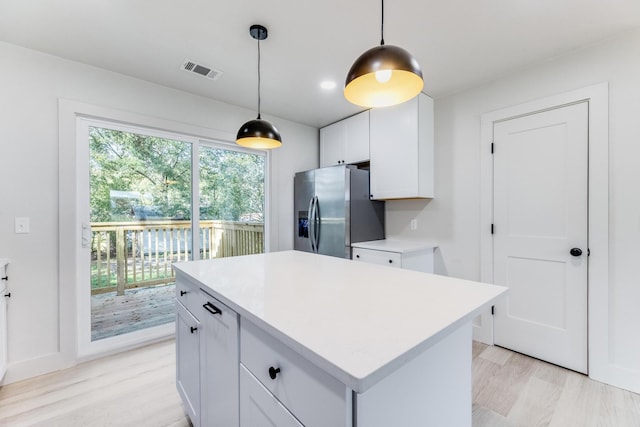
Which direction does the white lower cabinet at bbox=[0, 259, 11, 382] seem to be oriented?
to the viewer's right

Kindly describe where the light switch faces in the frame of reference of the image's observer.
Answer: facing the viewer

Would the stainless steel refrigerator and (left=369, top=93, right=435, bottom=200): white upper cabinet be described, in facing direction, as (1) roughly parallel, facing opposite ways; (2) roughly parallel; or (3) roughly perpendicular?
roughly parallel

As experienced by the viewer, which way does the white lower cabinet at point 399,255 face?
facing the viewer and to the left of the viewer

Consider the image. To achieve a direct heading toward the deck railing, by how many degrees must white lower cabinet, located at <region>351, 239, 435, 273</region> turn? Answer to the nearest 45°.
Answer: approximately 45° to its right

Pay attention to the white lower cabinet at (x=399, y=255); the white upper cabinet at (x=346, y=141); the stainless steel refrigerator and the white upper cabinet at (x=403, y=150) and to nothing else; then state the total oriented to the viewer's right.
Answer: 0

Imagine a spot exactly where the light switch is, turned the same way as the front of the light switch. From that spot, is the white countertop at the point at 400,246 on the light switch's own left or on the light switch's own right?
on the light switch's own left

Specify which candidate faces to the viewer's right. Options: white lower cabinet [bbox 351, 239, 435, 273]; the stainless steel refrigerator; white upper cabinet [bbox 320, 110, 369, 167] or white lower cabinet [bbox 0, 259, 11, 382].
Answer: white lower cabinet [bbox 0, 259, 11, 382]

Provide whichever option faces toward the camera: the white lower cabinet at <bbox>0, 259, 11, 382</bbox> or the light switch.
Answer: the light switch
